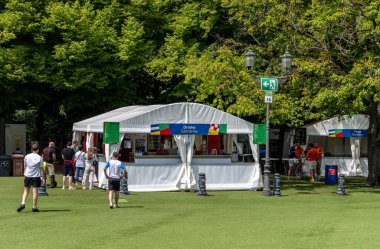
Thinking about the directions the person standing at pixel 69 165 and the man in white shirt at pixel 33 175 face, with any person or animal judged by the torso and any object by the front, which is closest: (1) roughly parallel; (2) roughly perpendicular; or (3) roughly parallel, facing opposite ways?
roughly parallel

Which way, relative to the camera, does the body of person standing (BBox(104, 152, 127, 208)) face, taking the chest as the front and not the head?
away from the camera

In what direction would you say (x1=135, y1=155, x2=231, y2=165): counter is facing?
toward the camera

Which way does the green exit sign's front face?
toward the camera

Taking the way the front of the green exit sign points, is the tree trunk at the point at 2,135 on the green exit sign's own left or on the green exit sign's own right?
on the green exit sign's own right

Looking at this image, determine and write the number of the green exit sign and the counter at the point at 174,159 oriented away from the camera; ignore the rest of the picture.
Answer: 0

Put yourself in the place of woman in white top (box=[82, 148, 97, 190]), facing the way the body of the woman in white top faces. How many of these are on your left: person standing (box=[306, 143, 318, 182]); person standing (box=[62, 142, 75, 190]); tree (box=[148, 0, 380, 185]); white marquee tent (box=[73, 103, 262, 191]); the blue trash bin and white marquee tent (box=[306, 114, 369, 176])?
1

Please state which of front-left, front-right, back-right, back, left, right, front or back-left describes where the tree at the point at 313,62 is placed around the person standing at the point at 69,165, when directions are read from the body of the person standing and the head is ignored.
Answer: right

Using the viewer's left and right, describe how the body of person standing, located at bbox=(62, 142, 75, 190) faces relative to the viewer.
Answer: facing away from the viewer

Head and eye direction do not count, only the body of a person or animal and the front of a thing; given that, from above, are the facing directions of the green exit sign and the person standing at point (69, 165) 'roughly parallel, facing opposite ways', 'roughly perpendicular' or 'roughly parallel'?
roughly parallel, facing opposite ways

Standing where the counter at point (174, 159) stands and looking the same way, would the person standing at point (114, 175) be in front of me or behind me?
in front

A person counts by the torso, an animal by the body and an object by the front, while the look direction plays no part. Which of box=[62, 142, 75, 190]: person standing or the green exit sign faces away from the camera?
the person standing
